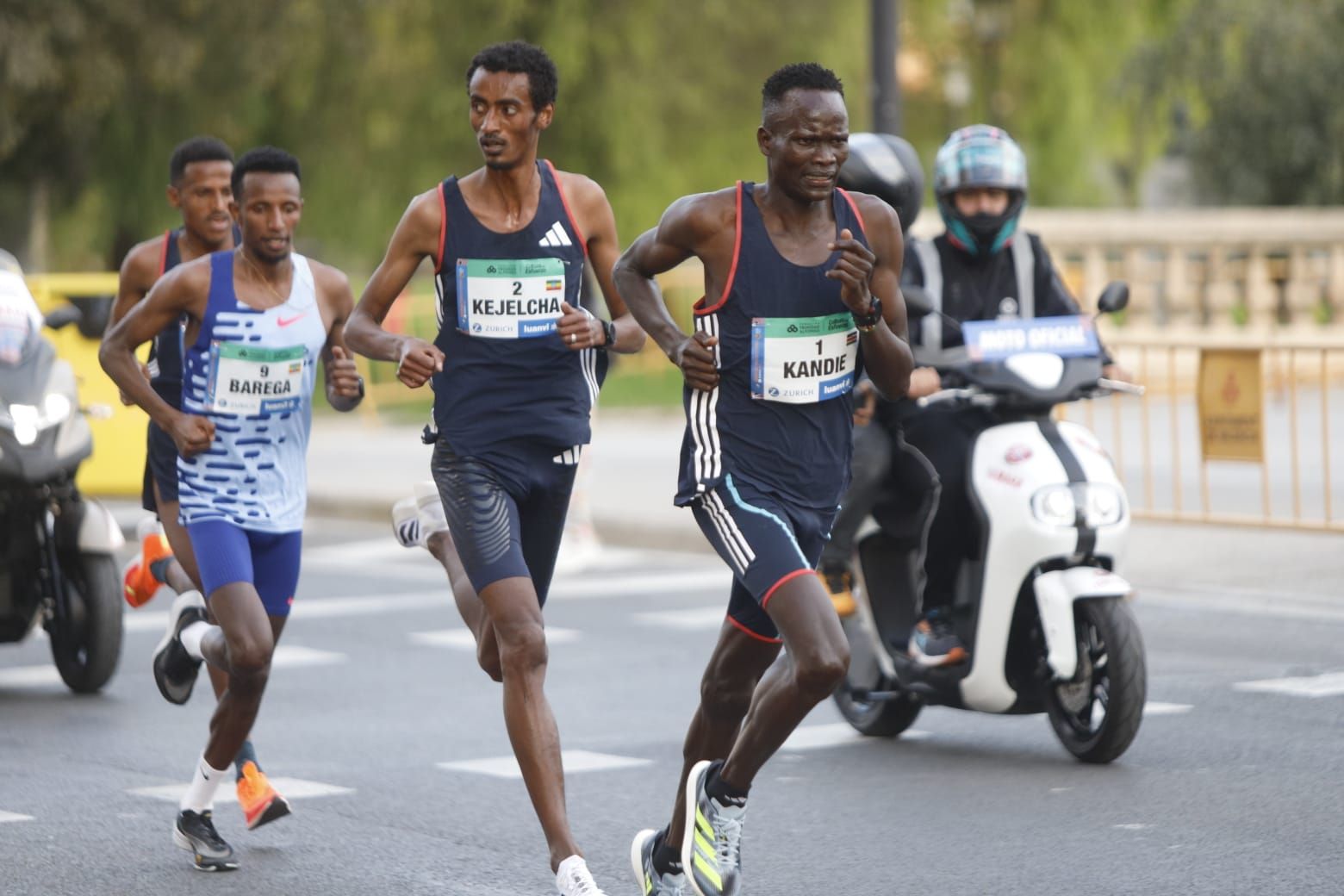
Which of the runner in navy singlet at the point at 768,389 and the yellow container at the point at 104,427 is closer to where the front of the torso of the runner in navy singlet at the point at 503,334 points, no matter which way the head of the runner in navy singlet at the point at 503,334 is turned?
the runner in navy singlet

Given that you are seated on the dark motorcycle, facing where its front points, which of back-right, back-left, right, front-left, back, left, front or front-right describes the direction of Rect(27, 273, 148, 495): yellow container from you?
back-left

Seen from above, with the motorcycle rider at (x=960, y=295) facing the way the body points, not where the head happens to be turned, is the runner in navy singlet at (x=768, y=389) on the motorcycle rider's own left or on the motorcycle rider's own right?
on the motorcycle rider's own right

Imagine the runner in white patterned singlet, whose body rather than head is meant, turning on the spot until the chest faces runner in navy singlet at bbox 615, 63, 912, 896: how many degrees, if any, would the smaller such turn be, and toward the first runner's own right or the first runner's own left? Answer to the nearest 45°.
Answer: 0° — they already face them

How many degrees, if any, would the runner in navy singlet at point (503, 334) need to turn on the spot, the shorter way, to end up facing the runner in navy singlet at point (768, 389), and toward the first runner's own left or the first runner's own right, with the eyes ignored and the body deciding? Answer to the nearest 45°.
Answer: approximately 45° to the first runner's own left

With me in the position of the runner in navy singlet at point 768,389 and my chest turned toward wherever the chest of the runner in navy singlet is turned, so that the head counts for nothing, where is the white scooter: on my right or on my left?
on my left
